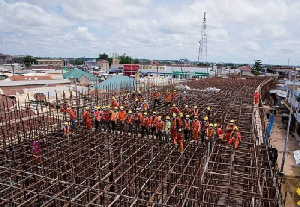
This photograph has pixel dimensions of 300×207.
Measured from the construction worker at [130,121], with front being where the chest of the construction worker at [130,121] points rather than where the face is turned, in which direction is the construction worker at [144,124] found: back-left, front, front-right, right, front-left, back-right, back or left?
front-left

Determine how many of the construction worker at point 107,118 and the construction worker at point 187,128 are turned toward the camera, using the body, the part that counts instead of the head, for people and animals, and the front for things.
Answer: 2

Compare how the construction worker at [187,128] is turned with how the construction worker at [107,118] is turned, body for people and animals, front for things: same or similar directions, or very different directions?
same or similar directions

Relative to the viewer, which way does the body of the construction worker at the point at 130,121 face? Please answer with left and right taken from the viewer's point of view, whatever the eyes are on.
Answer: facing the viewer

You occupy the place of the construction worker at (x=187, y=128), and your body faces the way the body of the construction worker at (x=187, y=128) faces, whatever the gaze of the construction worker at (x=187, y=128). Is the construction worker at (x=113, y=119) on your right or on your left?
on your right

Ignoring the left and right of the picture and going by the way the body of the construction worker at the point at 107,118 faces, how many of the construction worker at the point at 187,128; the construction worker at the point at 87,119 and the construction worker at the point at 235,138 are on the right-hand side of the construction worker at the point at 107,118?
1

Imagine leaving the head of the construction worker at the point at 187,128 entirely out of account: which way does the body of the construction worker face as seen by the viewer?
toward the camera

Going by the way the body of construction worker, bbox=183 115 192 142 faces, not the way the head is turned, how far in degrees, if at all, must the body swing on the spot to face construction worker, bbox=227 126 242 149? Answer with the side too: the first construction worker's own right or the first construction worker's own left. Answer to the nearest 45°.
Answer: approximately 45° to the first construction worker's own left
